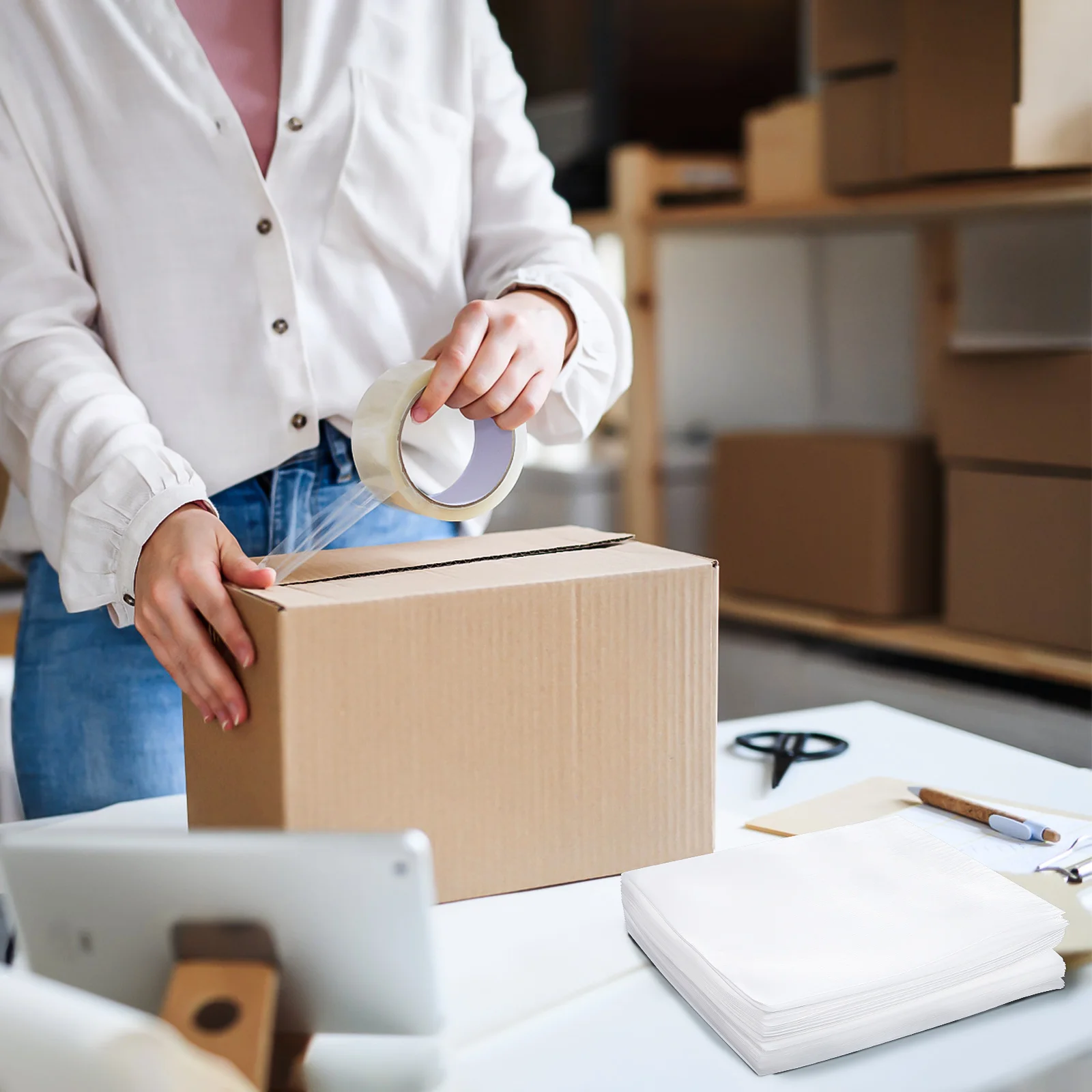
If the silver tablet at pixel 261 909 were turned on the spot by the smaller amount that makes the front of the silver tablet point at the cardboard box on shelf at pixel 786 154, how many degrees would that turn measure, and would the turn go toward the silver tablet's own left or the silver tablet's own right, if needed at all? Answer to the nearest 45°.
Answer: approximately 45° to the silver tablet's own right

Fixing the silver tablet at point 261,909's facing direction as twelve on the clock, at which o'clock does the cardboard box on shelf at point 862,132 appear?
The cardboard box on shelf is roughly at 1 o'clock from the silver tablet.

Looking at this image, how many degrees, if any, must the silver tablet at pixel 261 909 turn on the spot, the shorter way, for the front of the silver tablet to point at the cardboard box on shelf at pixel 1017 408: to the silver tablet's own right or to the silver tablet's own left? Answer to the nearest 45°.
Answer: approximately 45° to the silver tablet's own right

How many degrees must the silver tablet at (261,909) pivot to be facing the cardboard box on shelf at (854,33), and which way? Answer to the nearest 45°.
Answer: approximately 45° to its right

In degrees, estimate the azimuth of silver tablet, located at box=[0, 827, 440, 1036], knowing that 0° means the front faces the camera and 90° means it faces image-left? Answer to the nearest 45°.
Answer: approximately 180°
